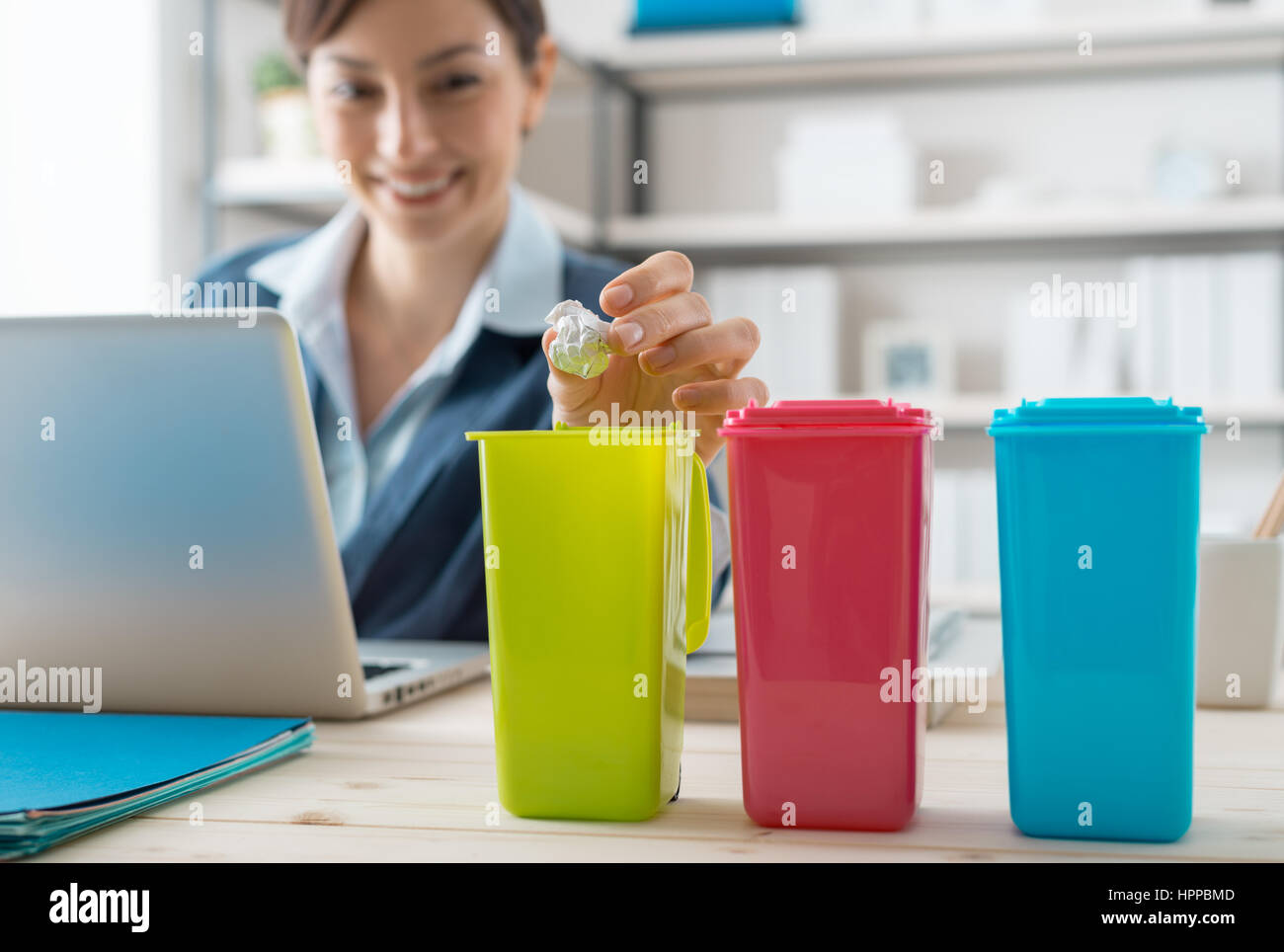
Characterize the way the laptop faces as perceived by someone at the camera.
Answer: facing away from the viewer and to the right of the viewer

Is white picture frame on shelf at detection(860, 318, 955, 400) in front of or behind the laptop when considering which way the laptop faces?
in front
